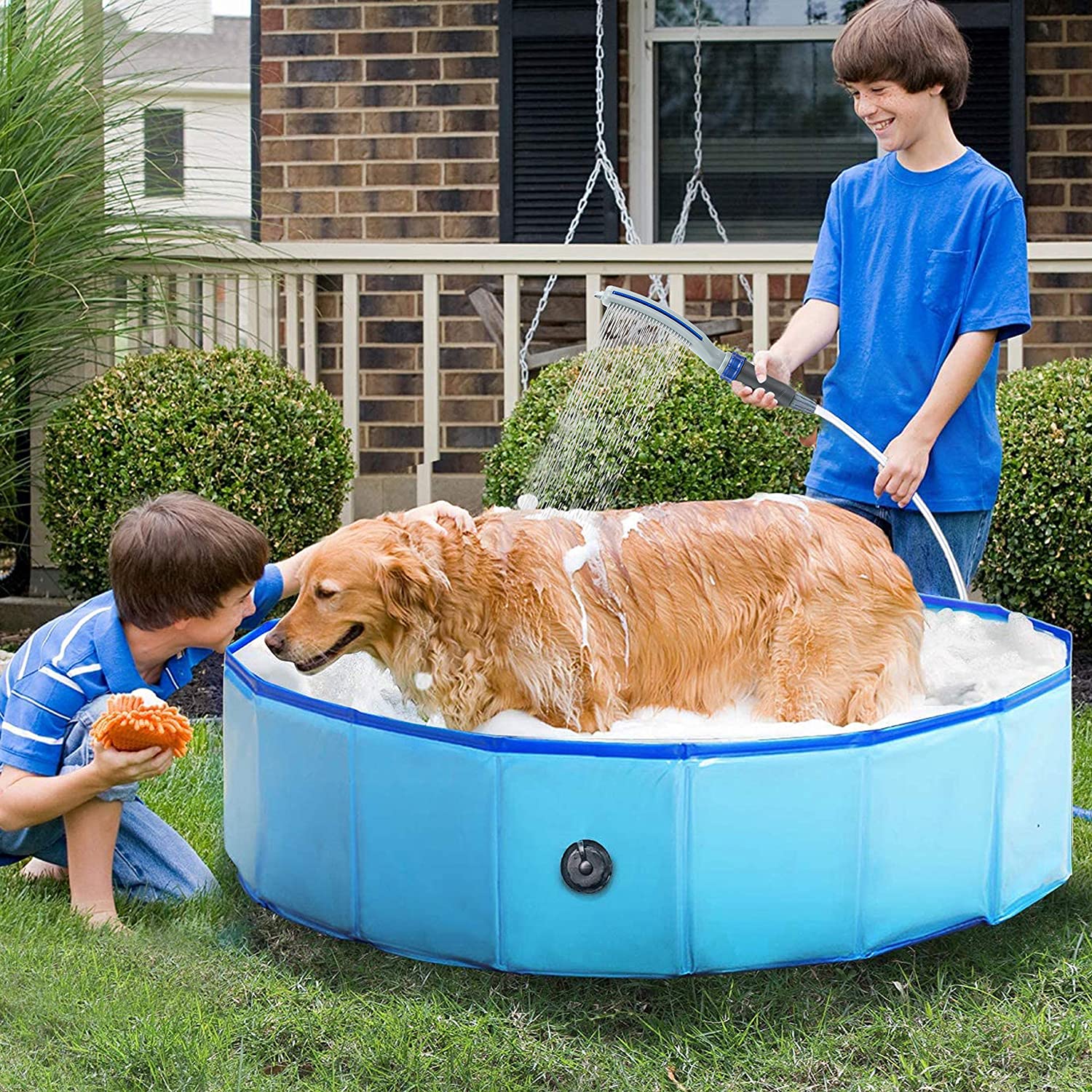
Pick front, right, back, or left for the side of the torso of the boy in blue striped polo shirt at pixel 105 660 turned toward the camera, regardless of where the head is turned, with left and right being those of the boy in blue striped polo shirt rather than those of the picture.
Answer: right

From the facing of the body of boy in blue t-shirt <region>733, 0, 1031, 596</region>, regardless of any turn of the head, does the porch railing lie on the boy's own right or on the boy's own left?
on the boy's own right

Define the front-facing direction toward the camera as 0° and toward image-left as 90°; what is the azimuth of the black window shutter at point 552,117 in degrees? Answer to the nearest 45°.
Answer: approximately 0°

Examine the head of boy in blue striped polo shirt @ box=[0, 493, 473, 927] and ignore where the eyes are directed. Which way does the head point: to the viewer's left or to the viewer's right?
to the viewer's right

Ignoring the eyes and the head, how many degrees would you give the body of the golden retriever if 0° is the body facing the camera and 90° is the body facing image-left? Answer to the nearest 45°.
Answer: approximately 90°

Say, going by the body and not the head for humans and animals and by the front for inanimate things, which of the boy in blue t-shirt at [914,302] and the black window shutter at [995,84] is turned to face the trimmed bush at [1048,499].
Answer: the black window shutter

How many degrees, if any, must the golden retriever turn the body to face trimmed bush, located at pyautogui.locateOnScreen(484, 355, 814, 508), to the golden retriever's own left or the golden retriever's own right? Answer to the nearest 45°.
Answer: approximately 90° to the golden retriever's own right

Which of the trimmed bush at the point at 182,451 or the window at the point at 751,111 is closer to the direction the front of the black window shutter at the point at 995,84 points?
the trimmed bush
